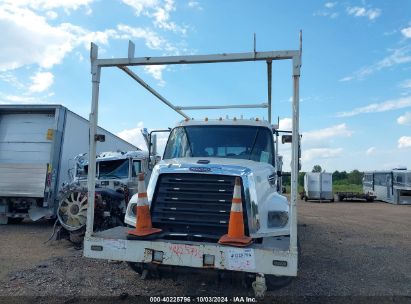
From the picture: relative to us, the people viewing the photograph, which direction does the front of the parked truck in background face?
facing the viewer and to the left of the viewer

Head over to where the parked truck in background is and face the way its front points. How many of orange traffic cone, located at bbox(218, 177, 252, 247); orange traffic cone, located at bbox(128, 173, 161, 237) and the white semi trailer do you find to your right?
1

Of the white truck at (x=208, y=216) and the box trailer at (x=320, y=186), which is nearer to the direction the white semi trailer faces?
the box trailer

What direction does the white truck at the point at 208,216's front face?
toward the camera

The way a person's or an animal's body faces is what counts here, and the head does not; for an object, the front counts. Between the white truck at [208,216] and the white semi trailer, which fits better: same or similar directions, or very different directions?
very different directions

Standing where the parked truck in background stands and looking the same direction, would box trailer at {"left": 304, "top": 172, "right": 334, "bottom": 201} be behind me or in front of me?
behind

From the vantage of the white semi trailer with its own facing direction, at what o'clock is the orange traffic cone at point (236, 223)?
The orange traffic cone is roughly at 4 o'clock from the white semi trailer.

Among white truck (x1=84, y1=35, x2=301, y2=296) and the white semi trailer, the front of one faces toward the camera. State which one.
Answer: the white truck

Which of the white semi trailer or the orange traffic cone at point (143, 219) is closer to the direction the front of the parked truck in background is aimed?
the orange traffic cone

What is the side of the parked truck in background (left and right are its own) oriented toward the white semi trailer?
right

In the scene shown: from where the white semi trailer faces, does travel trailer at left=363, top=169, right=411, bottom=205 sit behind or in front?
in front

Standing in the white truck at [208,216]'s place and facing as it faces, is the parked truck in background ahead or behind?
behind

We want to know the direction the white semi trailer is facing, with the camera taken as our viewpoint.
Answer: facing away from the viewer and to the right of the viewer

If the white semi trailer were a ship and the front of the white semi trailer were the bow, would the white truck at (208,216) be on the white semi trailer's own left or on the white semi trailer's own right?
on the white semi trailer's own right

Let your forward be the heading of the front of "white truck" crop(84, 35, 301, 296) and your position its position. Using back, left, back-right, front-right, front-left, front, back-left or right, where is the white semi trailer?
back-right
